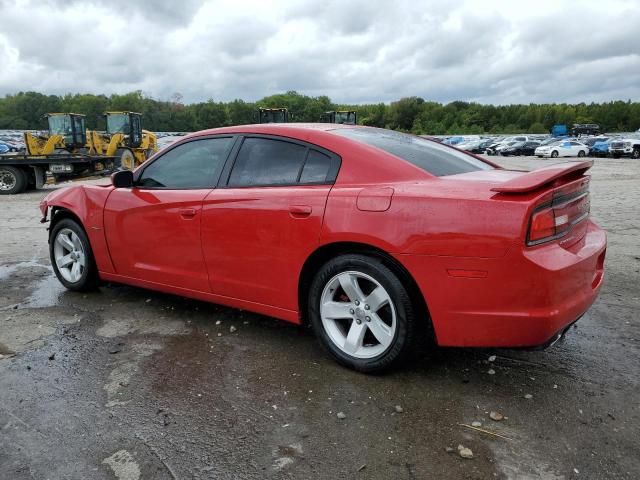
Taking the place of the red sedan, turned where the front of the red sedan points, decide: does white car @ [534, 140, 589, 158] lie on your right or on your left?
on your right

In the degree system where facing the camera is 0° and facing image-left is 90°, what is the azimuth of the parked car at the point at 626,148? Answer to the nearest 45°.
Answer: approximately 45°

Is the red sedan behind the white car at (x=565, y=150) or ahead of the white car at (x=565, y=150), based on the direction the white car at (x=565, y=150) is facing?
ahead

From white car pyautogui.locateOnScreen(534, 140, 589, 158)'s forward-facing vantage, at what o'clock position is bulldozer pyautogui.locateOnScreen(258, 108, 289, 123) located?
The bulldozer is roughly at 12 o'clock from the white car.

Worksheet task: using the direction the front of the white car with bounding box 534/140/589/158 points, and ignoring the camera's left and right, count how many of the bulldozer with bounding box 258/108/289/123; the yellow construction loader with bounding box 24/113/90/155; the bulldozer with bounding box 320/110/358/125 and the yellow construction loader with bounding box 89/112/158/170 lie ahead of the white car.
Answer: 4

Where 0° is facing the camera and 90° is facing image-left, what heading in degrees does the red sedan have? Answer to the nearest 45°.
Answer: approximately 135°

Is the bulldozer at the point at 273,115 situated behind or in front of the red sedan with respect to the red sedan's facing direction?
in front
